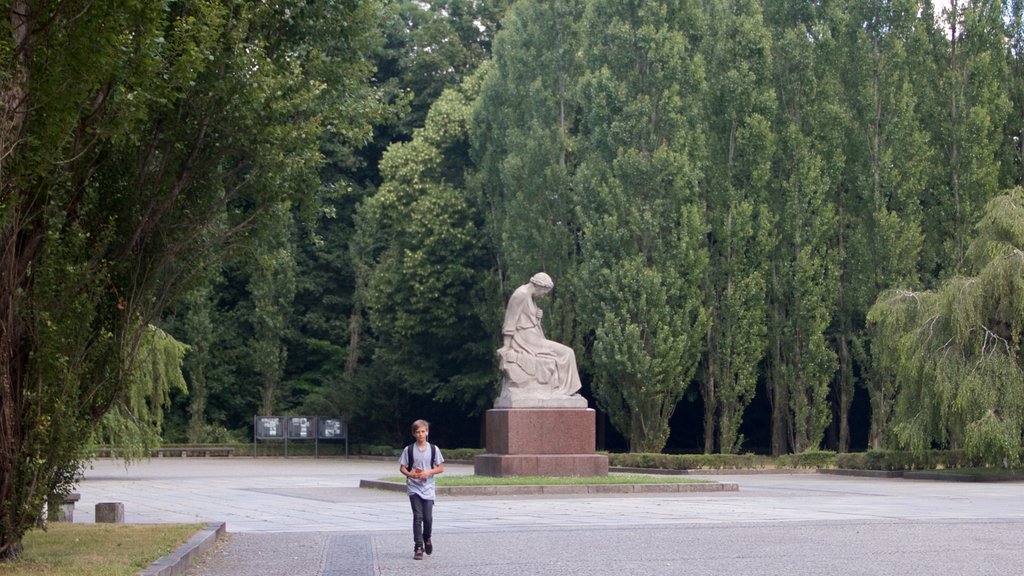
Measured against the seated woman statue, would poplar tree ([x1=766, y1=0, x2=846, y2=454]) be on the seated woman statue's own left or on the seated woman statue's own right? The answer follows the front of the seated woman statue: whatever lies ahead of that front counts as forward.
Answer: on the seated woman statue's own left

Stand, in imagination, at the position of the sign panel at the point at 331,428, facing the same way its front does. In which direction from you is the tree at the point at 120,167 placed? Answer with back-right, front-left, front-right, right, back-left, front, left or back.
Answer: front

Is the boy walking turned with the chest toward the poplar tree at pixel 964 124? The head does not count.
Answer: no

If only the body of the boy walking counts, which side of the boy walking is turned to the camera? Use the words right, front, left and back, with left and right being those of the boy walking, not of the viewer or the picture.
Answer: front

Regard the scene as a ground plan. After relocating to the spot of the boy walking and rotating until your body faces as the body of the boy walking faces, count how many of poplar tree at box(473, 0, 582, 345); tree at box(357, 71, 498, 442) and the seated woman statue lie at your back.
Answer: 3

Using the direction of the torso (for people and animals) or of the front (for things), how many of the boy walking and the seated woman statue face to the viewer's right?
1

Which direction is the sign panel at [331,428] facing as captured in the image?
toward the camera

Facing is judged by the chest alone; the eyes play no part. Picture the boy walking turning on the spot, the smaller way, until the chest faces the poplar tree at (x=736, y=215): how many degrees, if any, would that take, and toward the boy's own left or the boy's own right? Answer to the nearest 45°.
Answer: approximately 180°

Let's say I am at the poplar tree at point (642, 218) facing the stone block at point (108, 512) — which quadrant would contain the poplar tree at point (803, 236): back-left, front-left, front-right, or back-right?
back-left

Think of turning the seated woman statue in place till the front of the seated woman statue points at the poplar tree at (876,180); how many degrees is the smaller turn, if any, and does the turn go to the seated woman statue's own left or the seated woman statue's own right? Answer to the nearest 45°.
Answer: approximately 45° to the seated woman statue's own left

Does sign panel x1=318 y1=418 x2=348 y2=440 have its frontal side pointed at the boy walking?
yes

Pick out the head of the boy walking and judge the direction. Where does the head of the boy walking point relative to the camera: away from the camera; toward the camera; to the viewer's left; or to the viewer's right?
toward the camera

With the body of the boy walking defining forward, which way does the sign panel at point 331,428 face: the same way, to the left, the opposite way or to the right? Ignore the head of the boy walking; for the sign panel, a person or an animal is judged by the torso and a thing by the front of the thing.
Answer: the same way

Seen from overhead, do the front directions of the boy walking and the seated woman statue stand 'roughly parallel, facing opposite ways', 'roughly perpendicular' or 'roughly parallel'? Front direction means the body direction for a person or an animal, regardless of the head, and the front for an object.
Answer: roughly perpendicular
